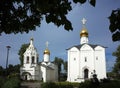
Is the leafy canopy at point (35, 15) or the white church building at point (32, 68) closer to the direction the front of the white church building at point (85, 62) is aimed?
the leafy canopy

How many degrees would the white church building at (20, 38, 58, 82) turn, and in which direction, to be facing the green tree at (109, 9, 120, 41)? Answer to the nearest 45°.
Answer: approximately 45° to its left

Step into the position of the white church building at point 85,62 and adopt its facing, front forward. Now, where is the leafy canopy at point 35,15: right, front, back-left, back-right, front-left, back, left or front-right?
front

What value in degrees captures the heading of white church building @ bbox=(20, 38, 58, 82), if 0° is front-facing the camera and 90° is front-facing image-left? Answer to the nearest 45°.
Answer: approximately 45°

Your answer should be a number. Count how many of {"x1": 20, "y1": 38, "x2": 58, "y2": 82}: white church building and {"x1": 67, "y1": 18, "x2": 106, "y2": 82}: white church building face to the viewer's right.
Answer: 0

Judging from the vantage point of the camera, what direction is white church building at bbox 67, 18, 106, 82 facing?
facing the viewer

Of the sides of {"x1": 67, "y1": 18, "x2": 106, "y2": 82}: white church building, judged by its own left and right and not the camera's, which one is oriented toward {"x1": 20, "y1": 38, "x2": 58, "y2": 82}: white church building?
right

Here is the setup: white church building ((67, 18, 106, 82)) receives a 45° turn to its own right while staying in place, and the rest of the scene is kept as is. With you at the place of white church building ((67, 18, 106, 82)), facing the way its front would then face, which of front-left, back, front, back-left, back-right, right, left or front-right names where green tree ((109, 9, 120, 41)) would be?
front-left
